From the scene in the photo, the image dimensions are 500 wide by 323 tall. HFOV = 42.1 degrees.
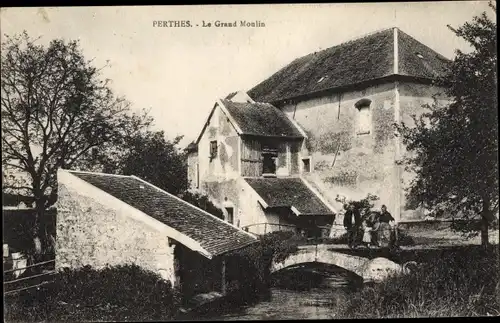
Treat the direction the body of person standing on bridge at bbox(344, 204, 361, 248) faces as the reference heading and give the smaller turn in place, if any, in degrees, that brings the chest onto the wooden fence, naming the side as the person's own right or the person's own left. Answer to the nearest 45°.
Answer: approximately 45° to the person's own right

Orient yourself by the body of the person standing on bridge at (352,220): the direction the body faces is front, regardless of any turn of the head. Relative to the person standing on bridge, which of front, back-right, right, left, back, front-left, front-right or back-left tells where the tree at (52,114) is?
front-right

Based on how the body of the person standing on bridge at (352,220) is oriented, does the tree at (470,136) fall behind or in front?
in front

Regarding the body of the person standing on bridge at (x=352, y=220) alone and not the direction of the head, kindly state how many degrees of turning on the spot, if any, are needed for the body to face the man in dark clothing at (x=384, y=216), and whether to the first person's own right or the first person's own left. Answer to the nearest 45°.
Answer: approximately 45° to the first person's own left

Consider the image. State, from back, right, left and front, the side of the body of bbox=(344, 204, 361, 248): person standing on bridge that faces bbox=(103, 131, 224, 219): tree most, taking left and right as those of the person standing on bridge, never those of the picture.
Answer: right

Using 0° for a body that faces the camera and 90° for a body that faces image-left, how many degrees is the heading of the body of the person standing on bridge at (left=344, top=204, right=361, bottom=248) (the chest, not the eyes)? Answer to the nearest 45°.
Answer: approximately 0°

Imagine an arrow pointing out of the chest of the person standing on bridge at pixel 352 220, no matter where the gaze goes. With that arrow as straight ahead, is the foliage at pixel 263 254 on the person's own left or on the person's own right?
on the person's own right
